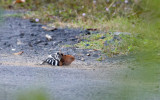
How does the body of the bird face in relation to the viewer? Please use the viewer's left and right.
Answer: facing to the right of the viewer
